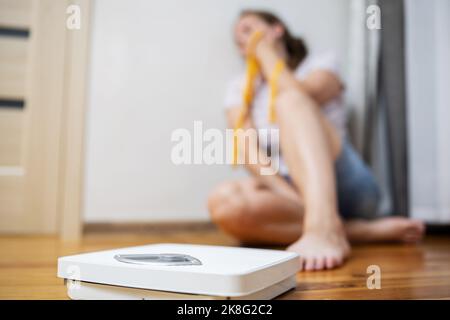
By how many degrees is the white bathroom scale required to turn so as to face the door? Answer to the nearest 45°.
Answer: approximately 90° to its right
